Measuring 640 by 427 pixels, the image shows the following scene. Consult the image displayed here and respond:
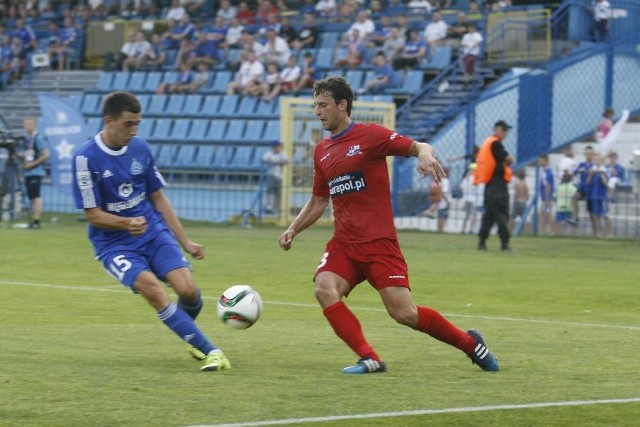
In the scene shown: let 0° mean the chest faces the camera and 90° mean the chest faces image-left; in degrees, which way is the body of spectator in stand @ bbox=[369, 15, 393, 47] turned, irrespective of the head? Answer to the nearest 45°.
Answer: approximately 45°

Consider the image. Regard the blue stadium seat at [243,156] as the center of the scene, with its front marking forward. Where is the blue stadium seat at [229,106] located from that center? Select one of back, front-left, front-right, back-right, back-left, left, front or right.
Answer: back-right

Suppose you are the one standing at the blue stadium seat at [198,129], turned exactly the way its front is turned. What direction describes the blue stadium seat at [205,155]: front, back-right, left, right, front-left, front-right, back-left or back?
front-left

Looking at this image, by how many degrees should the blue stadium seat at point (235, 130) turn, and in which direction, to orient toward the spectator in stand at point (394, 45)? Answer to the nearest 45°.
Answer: approximately 135° to its left

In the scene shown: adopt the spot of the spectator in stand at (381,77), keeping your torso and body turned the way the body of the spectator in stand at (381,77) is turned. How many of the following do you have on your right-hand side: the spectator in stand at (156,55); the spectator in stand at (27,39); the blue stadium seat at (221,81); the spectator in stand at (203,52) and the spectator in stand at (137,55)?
5

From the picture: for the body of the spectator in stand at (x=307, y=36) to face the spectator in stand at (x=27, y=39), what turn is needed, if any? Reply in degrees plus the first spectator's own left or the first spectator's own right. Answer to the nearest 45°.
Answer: approximately 90° to the first spectator's own right

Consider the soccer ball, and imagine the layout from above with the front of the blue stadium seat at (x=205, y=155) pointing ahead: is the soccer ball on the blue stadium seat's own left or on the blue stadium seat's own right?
on the blue stadium seat's own left

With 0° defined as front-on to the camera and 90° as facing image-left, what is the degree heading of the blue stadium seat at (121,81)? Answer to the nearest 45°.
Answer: approximately 45°

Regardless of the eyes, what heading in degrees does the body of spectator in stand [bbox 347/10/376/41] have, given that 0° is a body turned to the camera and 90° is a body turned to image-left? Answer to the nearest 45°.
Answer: approximately 45°

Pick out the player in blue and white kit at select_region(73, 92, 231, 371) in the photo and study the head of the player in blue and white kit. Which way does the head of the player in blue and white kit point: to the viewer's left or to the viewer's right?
to the viewer's right

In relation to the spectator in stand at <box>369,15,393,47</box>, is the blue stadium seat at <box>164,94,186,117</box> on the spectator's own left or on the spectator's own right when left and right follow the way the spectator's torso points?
on the spectator's own right

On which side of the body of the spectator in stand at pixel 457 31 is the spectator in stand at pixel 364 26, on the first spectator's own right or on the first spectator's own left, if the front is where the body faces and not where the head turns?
on the first spectator's own right

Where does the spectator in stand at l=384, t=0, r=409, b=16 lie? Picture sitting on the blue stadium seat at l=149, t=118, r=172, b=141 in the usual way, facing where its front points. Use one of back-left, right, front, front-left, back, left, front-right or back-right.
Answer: back-left

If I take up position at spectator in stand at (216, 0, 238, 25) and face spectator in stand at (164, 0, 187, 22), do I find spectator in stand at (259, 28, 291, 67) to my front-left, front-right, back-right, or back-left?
back-left
